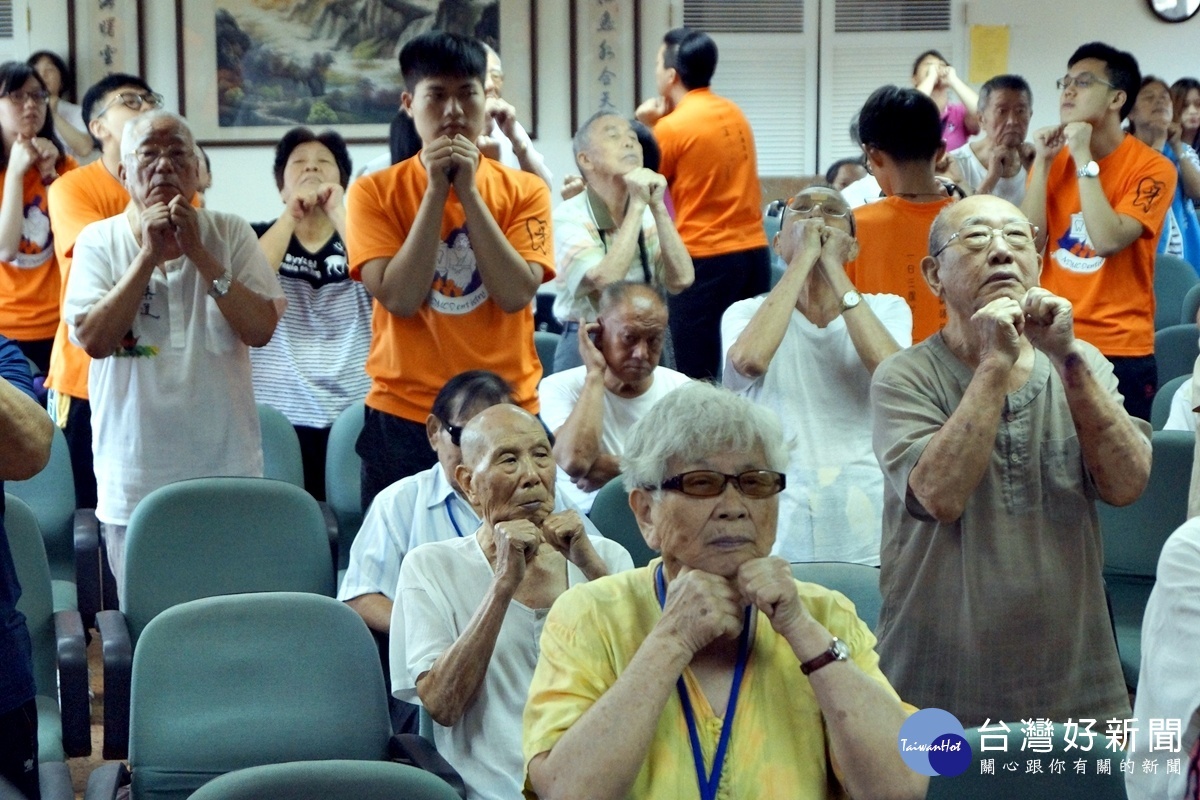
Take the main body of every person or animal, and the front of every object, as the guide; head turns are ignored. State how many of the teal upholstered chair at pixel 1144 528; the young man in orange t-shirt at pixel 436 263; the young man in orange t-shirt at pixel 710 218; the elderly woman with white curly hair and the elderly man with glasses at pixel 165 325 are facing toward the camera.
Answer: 4

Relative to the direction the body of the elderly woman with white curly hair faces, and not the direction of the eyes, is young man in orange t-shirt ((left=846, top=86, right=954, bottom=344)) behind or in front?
behind

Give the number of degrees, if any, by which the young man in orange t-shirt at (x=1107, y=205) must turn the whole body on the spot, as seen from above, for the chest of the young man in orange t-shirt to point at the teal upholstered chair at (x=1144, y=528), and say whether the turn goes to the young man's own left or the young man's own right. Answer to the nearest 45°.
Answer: approximately 45° to the young man's own left

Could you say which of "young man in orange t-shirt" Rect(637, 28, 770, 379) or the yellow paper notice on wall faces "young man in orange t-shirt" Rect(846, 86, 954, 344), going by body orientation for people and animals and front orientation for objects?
the yellow paper notice on wall

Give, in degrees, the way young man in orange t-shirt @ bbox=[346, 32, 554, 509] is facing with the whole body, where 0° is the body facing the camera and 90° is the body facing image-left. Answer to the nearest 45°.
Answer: approximately 0°

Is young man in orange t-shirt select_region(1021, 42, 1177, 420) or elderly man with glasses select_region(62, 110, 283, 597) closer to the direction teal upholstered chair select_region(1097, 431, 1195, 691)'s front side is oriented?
the elderly man with glasses

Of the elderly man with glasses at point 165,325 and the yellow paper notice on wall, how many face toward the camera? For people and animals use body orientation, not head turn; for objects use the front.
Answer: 2
